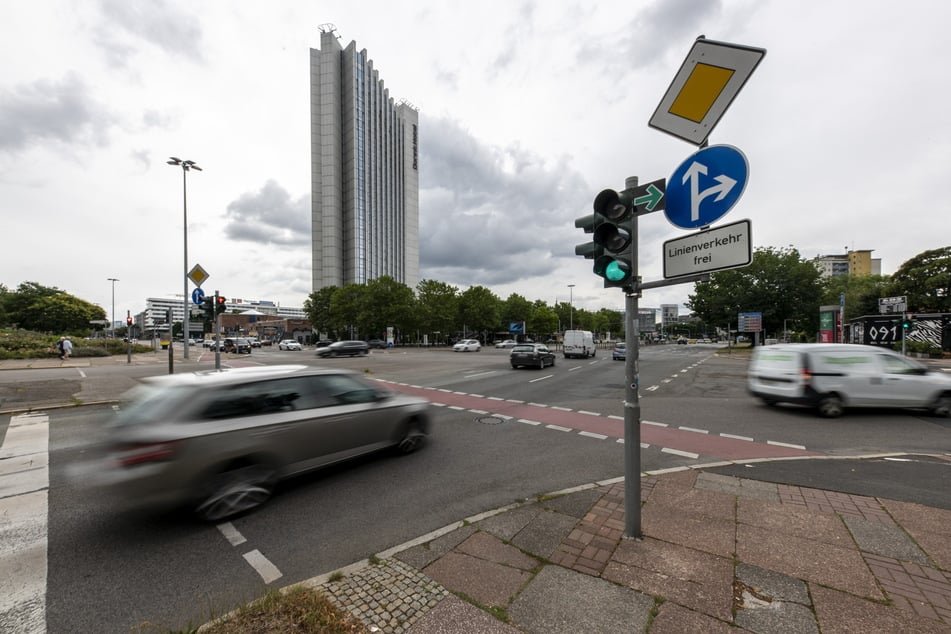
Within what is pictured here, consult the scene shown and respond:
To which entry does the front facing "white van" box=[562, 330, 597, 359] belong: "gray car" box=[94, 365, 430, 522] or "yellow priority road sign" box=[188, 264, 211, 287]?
the gray car

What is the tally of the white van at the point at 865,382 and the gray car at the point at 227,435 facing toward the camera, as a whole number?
0

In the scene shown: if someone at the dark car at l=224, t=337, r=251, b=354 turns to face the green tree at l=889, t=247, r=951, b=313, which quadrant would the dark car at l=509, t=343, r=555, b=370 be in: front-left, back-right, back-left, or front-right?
front-right

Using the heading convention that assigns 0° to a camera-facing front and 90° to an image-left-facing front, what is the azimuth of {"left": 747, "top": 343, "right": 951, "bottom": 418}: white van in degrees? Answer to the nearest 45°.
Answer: approximately 225°

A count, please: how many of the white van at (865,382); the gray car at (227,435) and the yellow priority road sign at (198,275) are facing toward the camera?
1

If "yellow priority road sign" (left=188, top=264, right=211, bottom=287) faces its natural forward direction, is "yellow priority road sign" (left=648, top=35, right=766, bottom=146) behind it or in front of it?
in front

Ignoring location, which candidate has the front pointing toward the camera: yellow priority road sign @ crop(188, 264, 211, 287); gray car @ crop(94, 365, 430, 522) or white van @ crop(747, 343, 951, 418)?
the yellow priority road sign

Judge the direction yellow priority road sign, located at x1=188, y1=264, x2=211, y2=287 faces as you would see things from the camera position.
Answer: facing the viewer

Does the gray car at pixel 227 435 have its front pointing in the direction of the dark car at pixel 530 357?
yes

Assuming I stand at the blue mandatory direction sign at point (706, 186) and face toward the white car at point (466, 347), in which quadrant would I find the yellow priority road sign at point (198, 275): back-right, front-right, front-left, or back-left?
front-left

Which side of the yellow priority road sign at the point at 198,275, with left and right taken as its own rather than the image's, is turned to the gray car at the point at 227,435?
front

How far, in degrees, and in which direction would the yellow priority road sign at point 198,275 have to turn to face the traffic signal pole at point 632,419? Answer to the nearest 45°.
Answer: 0° — it already faces it

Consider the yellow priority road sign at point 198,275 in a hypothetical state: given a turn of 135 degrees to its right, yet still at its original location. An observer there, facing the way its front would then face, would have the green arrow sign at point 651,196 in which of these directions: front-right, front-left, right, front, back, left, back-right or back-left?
back-left

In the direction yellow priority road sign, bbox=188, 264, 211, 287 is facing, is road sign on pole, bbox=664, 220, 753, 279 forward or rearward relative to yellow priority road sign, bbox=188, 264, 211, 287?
forward

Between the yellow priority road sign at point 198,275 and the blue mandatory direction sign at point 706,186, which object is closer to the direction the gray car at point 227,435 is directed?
the yellow priority road sign
